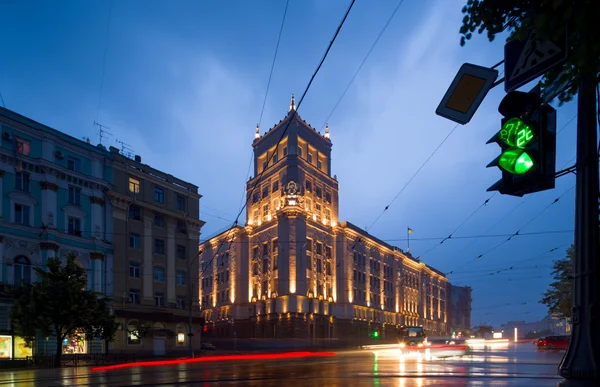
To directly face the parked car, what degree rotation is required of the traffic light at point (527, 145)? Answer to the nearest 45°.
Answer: approximately 135° to its right

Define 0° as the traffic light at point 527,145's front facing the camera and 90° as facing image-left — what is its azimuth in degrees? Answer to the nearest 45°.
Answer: approximately 45°
